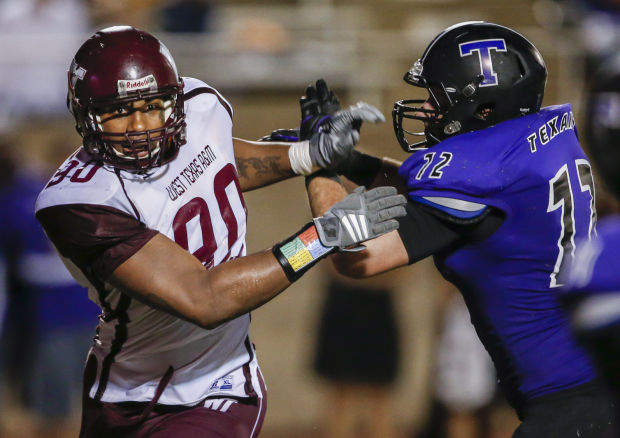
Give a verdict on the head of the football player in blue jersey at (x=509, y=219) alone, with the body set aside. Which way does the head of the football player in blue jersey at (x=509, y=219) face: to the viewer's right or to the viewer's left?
to the viewer's left

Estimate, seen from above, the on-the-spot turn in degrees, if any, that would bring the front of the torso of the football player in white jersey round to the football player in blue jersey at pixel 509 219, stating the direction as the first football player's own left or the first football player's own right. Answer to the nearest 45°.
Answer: approximately 45° to the first football player's own left

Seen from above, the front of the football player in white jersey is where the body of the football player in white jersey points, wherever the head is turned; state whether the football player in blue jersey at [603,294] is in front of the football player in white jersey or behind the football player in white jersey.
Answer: in front

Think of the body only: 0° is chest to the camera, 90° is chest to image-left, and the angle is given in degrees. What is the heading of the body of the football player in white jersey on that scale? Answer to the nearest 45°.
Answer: approximately 315°
